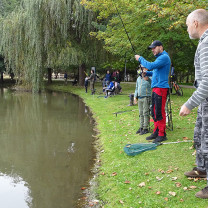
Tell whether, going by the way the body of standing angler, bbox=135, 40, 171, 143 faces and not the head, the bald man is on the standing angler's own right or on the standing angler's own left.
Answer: on the standing angler's own left

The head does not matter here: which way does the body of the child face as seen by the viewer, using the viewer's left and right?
facing the viewer and to the left of the viewer

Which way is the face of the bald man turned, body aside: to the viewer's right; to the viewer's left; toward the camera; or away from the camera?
to the viewer's left

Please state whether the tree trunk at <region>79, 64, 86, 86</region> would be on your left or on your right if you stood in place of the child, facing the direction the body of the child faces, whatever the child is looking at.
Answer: on your right

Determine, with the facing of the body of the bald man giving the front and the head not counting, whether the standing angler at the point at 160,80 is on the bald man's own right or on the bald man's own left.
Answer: on the bald man's own right

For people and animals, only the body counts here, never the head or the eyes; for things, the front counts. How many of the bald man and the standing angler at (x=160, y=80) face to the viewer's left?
2

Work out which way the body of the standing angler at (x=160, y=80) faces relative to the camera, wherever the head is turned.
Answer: to the viewer's left

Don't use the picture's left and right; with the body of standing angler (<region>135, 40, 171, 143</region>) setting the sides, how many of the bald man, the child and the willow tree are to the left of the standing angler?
1

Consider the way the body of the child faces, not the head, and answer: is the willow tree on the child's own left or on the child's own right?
on the child's own right

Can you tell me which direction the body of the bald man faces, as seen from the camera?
to the viewer's left
